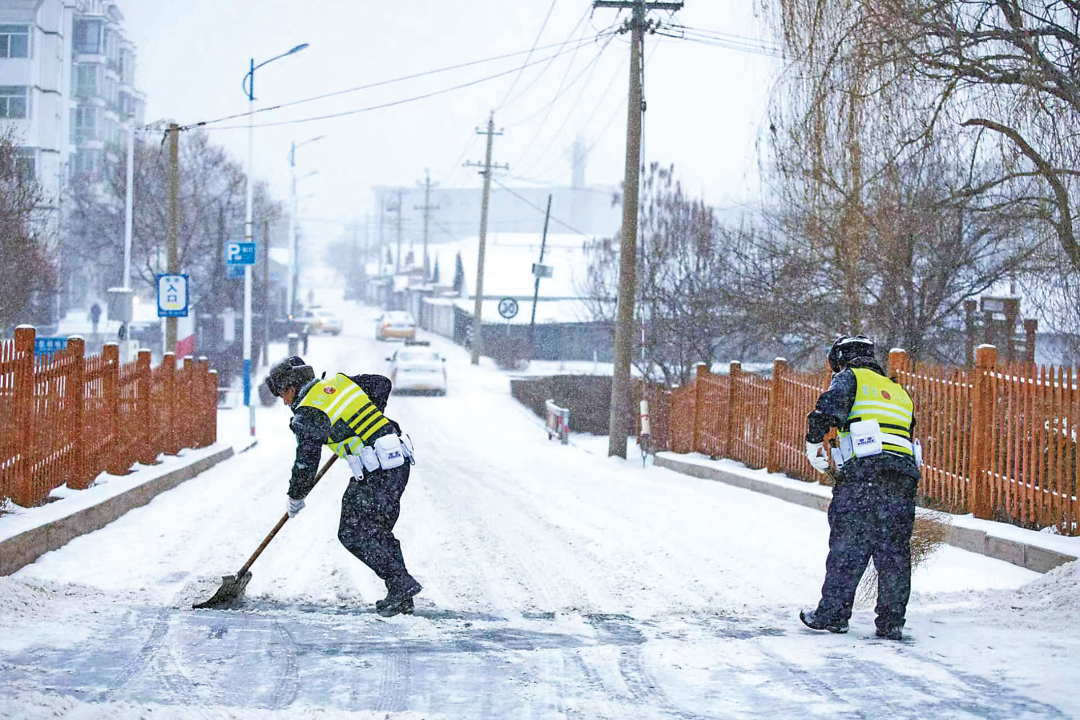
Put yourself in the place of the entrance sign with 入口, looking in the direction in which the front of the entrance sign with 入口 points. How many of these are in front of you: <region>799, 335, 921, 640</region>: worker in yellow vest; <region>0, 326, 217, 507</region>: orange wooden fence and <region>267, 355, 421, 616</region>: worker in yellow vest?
3

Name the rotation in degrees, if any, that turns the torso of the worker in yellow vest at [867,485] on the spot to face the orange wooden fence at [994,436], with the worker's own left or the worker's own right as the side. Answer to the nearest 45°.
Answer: approximately 45° to the worker's own right

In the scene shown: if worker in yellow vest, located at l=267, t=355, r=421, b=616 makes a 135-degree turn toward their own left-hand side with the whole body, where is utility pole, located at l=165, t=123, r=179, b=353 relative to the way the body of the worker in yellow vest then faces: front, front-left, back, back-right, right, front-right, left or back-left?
back-left

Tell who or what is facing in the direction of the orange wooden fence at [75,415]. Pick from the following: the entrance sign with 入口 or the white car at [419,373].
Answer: the entrance sign with 入口

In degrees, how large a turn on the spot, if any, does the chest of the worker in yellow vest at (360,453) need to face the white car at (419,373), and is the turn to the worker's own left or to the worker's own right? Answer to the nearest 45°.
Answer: approximately 90° to the worker's own right

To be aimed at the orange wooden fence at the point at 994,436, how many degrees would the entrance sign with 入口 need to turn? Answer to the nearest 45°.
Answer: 0° — it already faces it

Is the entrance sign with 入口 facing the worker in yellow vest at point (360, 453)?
yes

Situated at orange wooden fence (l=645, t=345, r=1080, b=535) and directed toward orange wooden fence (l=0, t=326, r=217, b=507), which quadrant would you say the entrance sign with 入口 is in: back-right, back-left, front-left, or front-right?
front-right

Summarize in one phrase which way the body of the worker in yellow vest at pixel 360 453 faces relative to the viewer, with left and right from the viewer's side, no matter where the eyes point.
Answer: facing to the left of the viewer

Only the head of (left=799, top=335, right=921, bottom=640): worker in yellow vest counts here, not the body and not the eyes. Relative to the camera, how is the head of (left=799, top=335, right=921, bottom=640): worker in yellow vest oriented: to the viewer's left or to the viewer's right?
to the viewer's left

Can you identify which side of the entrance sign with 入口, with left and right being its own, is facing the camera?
front

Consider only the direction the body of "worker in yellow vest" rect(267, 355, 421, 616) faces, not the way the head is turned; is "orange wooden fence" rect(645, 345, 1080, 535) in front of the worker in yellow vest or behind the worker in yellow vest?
behind

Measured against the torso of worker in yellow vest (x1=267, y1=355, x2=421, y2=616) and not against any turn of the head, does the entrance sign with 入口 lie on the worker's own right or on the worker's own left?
on the worker's own right
